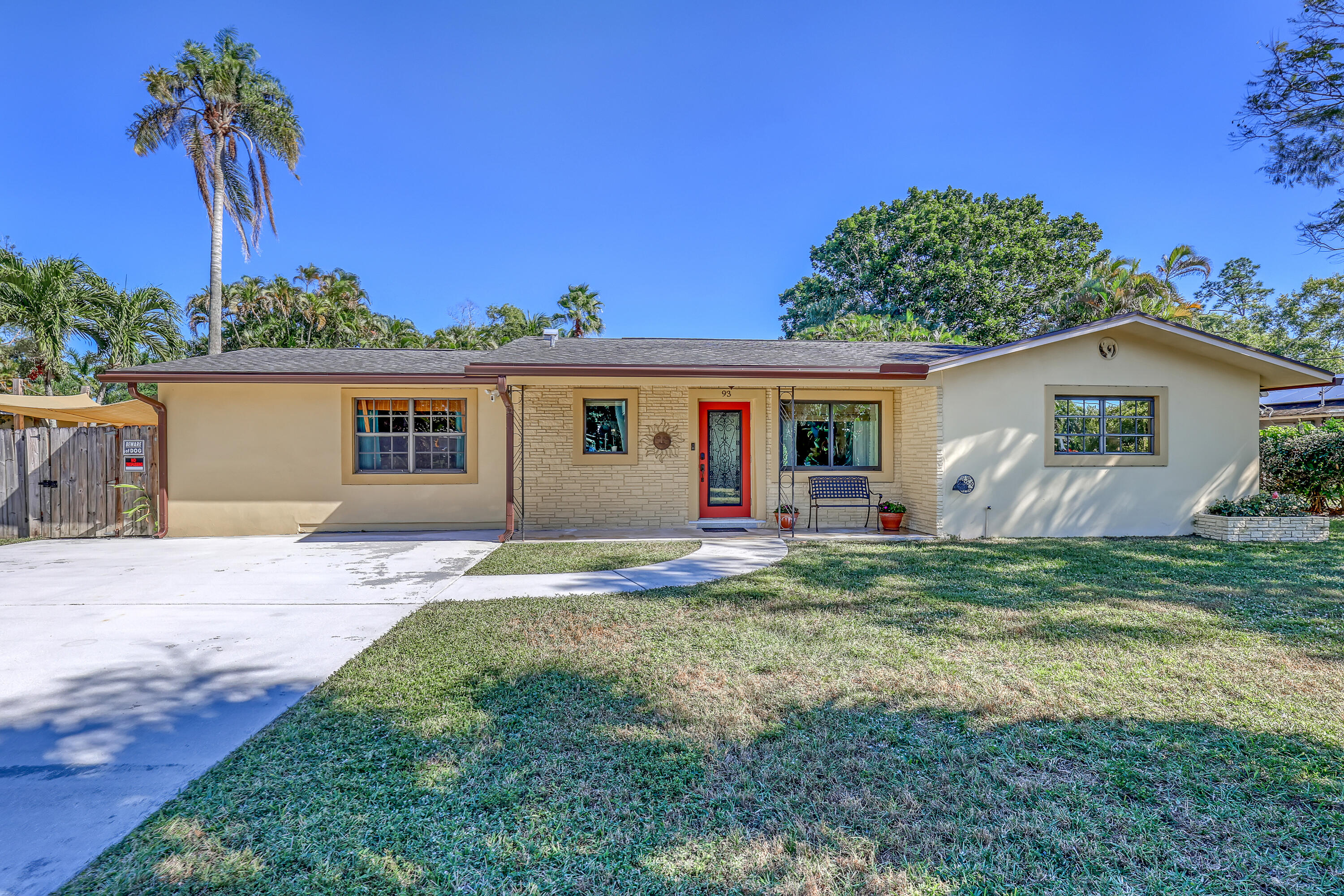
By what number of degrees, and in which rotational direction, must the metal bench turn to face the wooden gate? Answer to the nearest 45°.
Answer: approximately 90° to its right

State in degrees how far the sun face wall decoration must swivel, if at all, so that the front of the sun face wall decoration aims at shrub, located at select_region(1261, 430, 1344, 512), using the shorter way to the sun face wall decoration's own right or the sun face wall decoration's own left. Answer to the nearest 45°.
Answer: approximately 90° to the sun face wall decoration's own left

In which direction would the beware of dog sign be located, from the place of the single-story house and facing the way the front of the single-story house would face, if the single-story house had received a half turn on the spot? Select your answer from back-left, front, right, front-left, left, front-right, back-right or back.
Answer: left

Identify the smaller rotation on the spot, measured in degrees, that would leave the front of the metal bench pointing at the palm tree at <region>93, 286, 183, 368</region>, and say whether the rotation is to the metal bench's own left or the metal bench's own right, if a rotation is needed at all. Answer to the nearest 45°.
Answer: approximately 90° to the metal bench's own right

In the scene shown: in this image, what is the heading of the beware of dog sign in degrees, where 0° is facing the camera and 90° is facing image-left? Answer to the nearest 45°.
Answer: approximately 0°

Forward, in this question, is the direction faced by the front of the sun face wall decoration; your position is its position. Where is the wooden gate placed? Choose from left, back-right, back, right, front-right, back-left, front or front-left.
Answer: right

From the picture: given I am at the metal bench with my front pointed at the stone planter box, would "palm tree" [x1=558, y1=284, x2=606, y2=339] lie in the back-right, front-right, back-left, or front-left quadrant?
back-left
